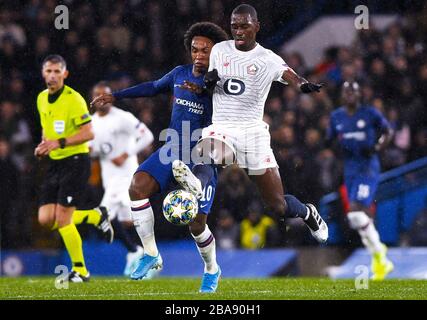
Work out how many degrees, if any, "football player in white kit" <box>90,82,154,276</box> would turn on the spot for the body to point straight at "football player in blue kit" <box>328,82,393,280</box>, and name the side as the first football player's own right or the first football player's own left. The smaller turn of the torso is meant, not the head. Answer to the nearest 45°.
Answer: approximately 135° to the first football player's own left

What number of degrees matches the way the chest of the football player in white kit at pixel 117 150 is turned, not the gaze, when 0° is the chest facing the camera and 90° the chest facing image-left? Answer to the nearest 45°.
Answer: approximately 45°

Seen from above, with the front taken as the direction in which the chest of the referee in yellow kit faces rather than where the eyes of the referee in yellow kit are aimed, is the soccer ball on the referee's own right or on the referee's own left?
on the referee's own left

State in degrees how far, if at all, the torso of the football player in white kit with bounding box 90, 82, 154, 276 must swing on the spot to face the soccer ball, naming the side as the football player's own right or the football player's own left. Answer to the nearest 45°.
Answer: approximately 45° to the football player's own left
